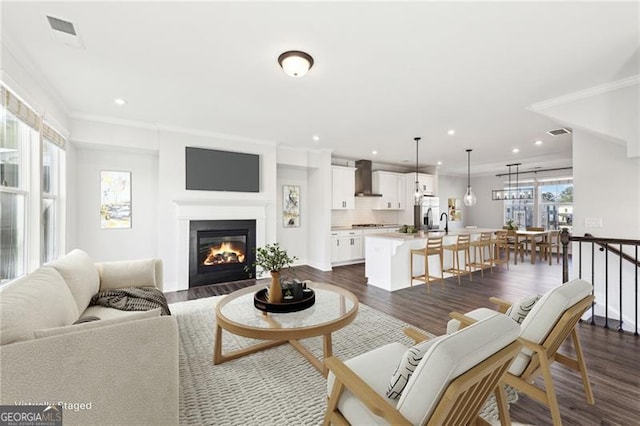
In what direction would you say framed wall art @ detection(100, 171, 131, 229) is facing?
toward the camera

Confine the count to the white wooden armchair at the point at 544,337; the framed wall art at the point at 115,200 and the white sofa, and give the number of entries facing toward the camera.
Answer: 1

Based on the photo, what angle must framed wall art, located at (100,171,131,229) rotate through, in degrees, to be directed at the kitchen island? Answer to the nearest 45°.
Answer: approximately 45° to its left

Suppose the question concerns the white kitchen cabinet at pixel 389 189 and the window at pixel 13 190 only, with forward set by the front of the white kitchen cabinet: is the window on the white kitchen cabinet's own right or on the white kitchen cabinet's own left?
on the white kitchen cabinet's own right

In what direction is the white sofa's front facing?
to the viewer's right

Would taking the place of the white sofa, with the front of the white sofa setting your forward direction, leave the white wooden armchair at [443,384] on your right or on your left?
on your right

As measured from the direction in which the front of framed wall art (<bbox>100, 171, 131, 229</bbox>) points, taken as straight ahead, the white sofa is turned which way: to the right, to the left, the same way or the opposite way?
to the left

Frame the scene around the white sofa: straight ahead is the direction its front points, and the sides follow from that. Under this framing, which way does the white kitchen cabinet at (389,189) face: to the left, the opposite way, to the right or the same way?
to the right

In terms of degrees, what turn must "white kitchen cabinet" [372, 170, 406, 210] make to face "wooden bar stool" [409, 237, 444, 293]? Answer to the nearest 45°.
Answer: approximately 45° to its right

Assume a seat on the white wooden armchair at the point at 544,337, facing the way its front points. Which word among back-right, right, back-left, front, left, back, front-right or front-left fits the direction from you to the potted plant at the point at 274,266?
front-left

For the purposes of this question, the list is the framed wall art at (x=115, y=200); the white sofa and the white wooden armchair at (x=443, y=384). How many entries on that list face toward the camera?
1

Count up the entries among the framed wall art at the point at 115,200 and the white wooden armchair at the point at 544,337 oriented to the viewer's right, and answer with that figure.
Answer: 0
